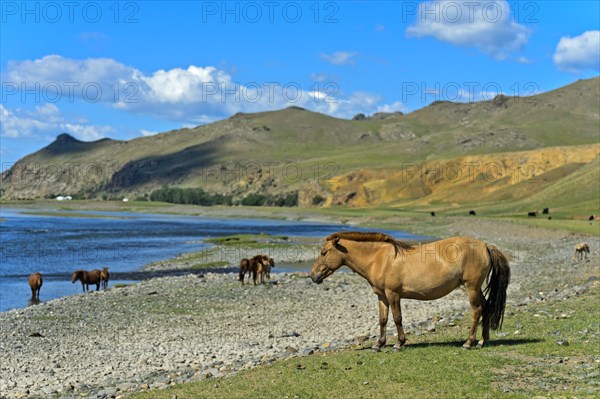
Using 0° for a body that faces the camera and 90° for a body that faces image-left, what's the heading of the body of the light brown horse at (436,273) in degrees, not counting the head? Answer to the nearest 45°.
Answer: approximately 90°
